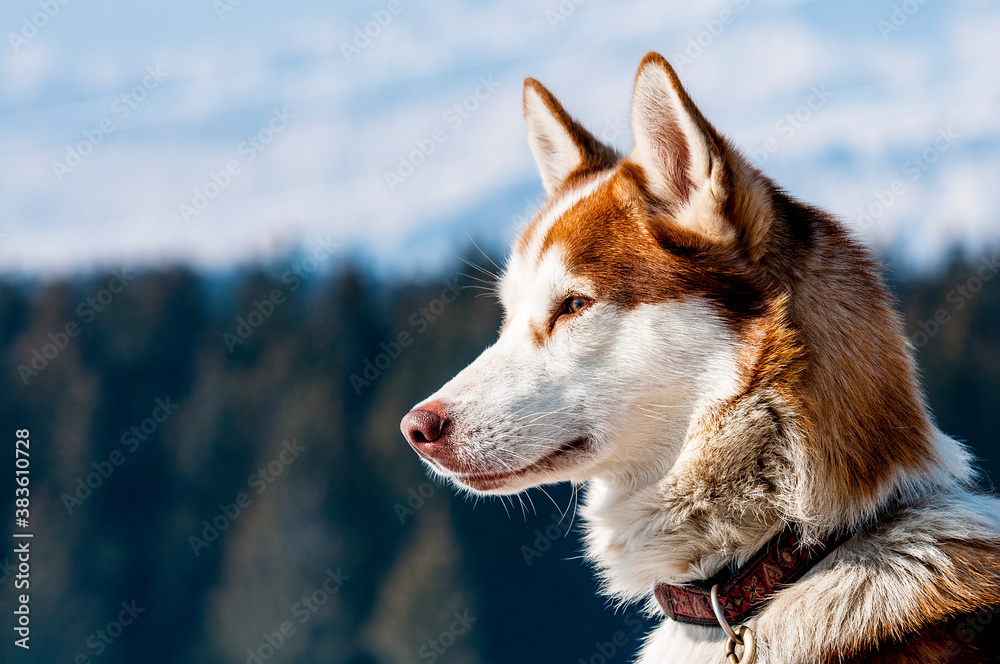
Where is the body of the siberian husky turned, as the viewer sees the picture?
to the viewer's left
